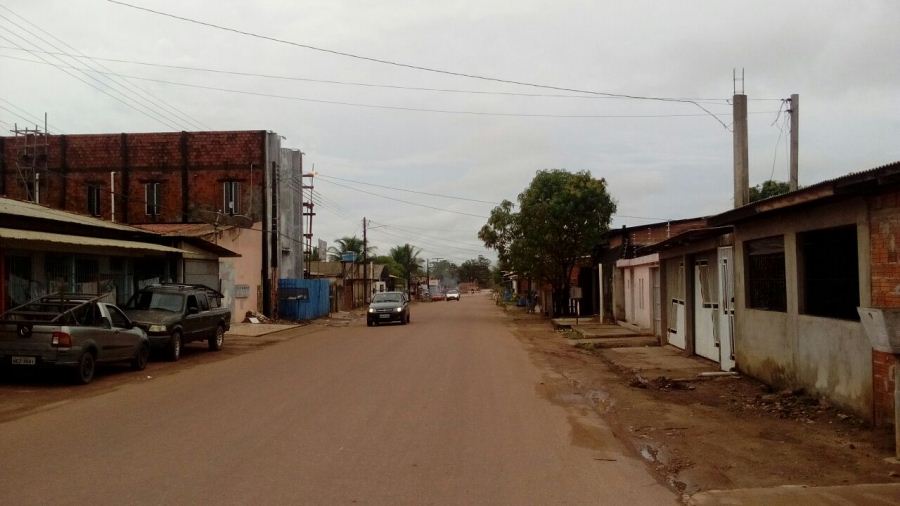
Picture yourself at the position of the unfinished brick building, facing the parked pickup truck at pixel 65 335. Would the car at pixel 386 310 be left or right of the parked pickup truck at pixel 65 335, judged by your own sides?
left

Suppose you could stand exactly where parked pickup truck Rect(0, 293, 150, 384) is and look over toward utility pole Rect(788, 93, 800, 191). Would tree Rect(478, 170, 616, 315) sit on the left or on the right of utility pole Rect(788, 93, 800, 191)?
left

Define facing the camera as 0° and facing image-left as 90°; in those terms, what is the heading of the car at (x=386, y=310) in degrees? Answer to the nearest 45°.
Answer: approximately 0°

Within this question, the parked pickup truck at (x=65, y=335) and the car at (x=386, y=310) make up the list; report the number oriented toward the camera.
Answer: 1

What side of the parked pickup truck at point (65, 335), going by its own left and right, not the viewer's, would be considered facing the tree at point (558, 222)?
front

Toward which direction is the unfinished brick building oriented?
to the viewer's right

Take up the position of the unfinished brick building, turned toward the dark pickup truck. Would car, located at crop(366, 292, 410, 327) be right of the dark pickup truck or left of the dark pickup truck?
left

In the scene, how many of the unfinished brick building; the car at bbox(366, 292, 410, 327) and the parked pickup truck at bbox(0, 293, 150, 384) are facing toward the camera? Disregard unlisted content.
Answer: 1
